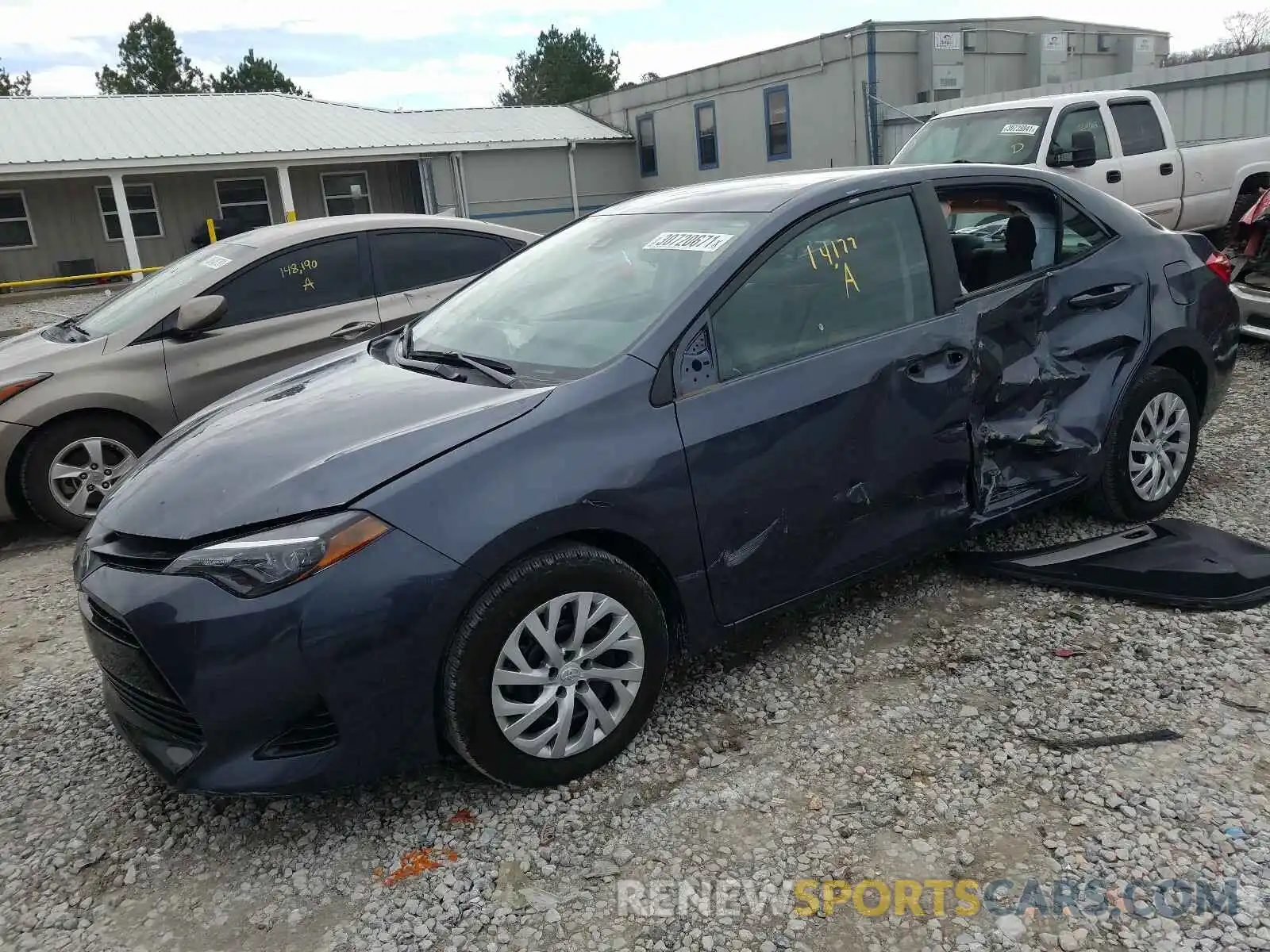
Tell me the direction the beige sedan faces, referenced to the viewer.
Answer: facing the viewer and to the left of the viewer

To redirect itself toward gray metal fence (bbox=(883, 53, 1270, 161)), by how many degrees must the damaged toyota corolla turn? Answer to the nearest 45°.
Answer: approximately 180°

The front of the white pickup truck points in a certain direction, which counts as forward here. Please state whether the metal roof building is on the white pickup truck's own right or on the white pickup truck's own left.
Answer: on the white pickup truck's own right

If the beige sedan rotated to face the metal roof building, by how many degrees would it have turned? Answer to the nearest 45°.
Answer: approximately 135° to its right

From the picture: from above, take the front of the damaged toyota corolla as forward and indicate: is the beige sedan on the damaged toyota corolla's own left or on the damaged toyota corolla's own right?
on the damaged toyota corolla's own right

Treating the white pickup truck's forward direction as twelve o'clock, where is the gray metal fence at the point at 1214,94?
The gray metal fence is roughly at 5 o'clock from the white pickup truck.

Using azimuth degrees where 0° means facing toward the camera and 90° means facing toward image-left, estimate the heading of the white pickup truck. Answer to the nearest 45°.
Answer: approximately 45°

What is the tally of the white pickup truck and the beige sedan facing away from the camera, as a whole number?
0
